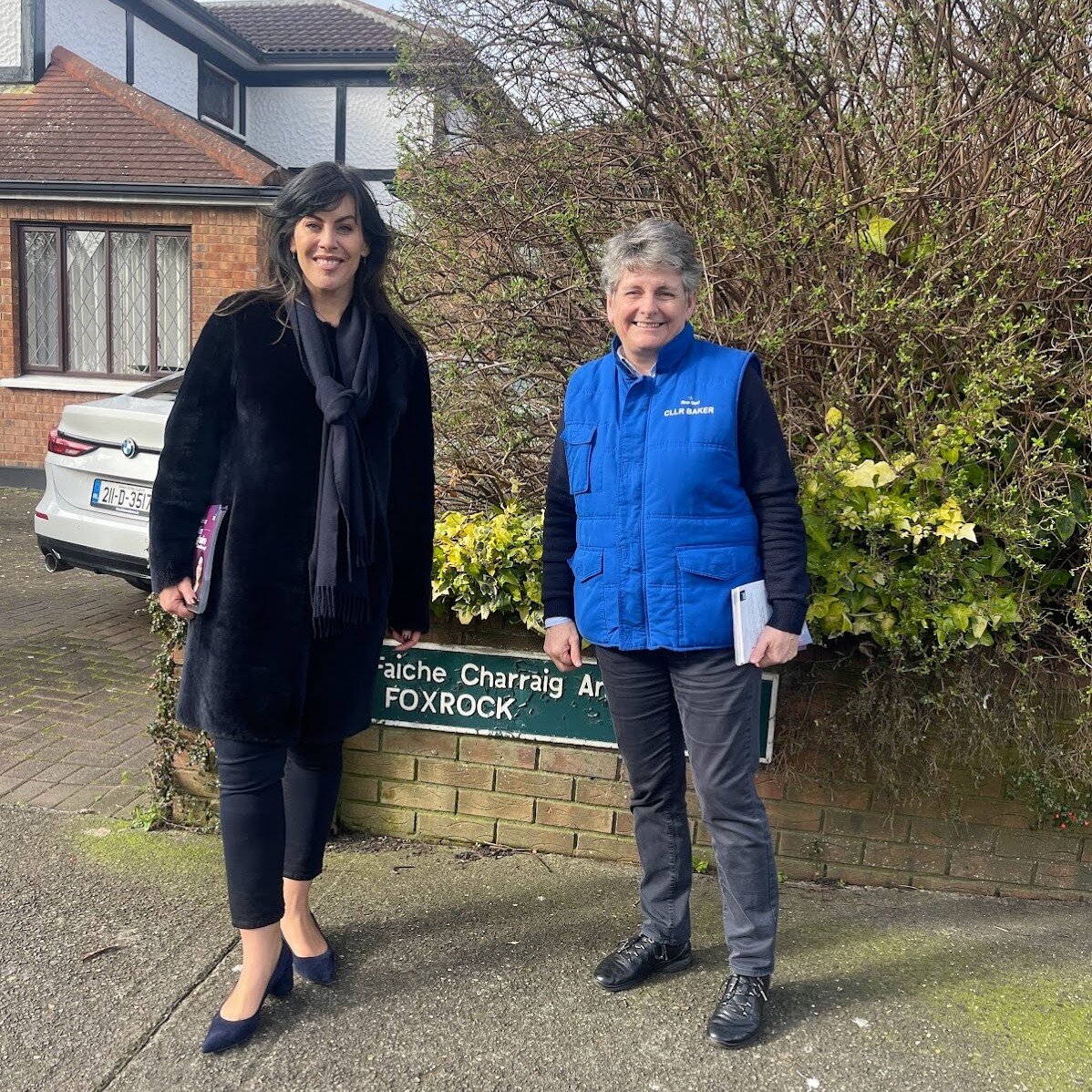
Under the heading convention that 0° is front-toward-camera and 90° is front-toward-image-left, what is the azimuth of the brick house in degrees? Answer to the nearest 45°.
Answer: approximately 0°

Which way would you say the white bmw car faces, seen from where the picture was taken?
facing away from the viewer and to the right of the viewer

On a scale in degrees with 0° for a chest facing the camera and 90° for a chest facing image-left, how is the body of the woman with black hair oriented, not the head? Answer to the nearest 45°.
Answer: approximately 0°

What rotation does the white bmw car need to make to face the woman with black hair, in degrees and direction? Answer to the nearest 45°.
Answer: approximately 135° to its right

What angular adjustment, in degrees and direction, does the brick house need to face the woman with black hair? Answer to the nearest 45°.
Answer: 0° — it already faces them

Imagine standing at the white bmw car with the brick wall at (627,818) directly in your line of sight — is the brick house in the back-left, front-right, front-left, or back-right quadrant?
back-left

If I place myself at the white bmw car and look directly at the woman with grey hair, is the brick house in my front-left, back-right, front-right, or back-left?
back-left

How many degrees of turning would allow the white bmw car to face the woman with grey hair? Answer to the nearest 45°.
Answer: approximately 135° to its right

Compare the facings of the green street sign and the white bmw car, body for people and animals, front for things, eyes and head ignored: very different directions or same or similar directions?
very different directions
